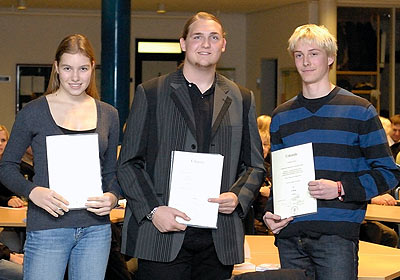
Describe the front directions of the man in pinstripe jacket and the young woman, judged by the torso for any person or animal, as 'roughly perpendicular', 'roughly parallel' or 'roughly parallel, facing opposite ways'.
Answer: roughly parallel

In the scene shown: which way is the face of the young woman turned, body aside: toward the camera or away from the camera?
toward the camera

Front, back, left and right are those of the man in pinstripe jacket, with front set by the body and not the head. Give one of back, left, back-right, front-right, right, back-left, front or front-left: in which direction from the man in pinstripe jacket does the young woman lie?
right

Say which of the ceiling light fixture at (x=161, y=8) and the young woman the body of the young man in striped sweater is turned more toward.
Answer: the young woman

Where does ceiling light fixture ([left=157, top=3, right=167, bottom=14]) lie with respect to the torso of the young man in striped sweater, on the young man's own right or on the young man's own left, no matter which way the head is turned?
on the young man's own right

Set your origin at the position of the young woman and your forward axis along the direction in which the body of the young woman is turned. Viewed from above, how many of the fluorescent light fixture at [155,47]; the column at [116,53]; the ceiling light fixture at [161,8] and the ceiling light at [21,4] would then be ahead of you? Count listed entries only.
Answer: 0

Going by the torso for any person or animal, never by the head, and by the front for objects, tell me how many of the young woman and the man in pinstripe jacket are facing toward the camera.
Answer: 2

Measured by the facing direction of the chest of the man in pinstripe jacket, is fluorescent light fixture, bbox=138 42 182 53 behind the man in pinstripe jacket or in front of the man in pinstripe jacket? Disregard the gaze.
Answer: behind

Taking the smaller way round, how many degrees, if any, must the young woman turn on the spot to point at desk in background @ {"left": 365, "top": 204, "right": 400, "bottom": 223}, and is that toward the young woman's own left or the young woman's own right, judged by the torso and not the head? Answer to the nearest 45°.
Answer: approximately 135° to the young woman's own left

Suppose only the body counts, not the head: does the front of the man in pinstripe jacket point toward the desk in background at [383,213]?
no

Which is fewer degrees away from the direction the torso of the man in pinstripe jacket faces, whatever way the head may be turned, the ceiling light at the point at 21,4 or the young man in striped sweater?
the young man in striped sweater

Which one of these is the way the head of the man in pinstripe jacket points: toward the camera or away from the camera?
toward the camera

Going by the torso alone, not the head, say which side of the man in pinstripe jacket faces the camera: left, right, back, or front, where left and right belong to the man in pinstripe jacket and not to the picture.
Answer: front

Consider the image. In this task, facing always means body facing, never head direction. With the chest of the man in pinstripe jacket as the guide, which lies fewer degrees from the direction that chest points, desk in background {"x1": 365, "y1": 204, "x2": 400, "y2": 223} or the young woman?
the young woman

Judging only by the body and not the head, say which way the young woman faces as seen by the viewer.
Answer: toward the camera

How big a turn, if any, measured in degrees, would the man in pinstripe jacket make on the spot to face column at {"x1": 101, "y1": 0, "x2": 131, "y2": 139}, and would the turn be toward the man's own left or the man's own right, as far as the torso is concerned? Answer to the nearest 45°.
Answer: approximately 180°

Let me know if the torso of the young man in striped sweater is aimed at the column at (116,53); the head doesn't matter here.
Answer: no
